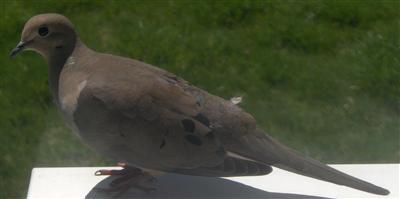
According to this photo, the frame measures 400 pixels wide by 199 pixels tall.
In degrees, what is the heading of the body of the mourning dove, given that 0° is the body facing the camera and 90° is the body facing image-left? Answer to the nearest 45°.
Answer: approximately 90°
